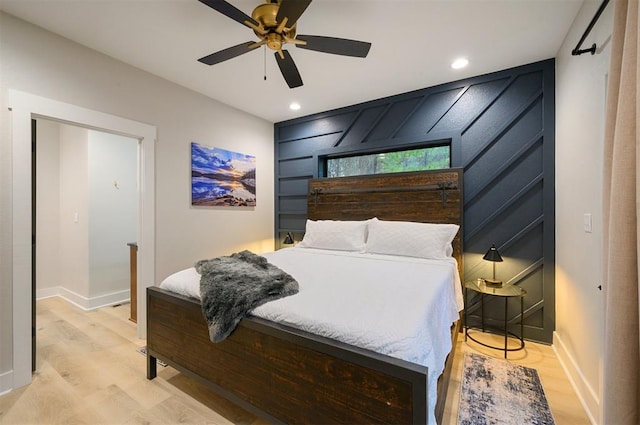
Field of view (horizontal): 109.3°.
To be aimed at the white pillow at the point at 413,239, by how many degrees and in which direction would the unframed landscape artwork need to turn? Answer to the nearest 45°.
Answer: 0° — it already faces it

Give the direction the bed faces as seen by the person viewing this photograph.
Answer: facing the viewer and to the left of the viewer

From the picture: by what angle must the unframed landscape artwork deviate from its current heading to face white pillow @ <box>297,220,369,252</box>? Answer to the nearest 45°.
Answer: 0° — it already faces it

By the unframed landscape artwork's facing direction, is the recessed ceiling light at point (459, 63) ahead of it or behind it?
ahead

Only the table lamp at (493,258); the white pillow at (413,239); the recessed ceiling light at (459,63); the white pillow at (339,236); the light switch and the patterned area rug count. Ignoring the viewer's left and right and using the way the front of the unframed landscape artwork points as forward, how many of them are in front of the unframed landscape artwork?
6

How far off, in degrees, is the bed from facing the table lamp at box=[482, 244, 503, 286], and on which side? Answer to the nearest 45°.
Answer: approximately 180°

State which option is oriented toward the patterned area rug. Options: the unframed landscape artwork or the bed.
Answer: the unframed landscape artwork

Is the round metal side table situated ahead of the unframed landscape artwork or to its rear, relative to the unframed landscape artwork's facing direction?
ahead

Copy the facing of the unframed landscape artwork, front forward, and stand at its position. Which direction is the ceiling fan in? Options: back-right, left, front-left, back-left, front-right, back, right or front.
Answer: front-right

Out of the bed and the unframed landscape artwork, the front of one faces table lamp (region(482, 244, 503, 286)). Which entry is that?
the unframed landscape artwork

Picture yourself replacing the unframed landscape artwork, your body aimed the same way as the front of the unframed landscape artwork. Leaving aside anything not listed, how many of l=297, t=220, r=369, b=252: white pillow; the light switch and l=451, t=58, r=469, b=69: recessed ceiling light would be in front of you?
3

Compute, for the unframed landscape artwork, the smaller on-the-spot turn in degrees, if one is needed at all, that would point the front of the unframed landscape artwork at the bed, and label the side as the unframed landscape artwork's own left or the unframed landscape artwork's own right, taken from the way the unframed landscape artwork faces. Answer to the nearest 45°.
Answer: approximately 45° to the unframed landscape artwork's own right

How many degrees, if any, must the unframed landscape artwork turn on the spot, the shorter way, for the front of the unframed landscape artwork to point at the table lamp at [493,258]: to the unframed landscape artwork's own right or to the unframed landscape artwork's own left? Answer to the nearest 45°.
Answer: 0° — it already faces it

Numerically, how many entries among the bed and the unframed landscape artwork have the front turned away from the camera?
0

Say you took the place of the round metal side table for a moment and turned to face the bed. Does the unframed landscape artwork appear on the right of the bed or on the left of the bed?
right

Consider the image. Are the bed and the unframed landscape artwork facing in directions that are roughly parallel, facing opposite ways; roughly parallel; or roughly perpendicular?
roughly perpendicular
